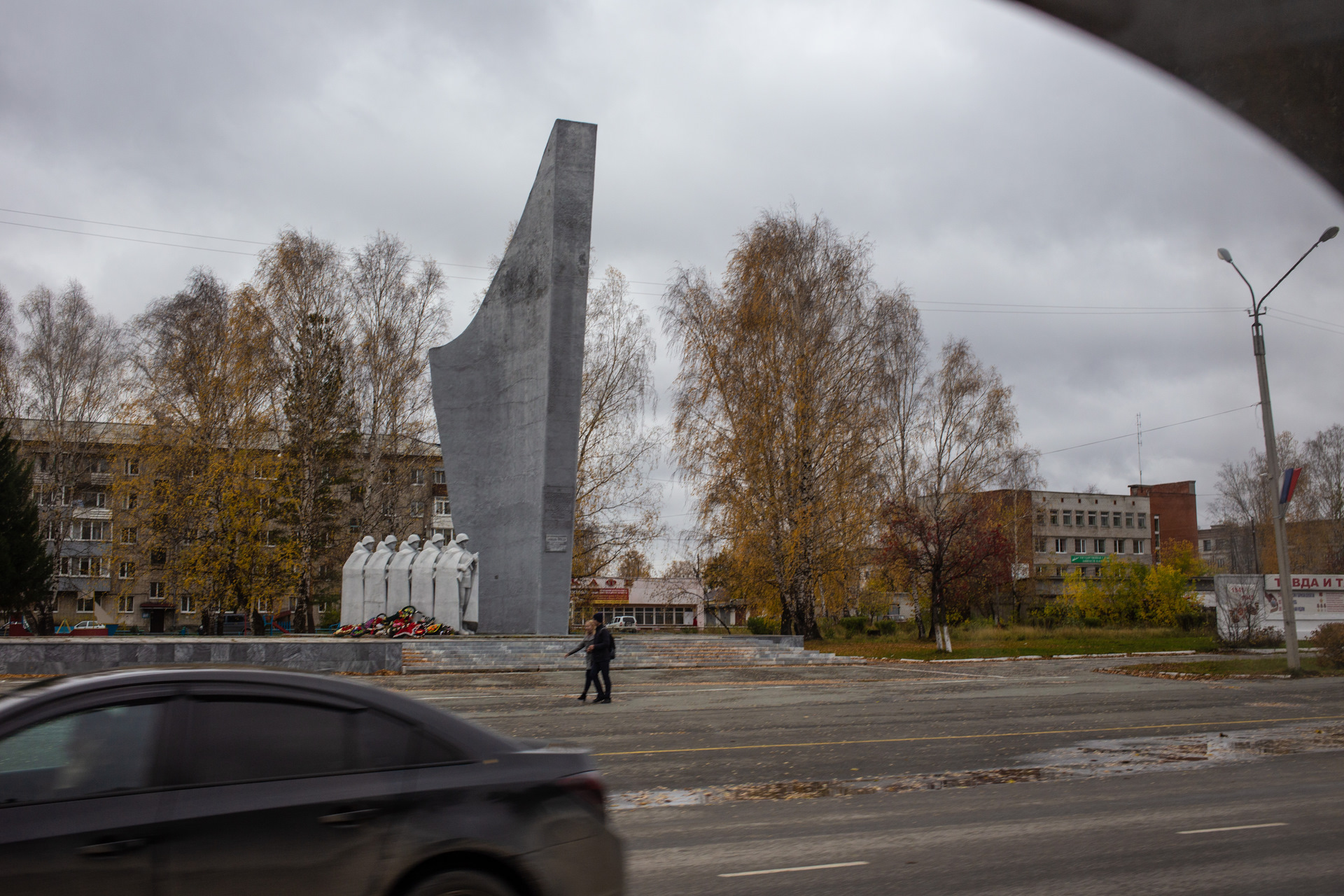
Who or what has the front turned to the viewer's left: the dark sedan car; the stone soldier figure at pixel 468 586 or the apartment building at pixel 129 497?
the dark sedan car

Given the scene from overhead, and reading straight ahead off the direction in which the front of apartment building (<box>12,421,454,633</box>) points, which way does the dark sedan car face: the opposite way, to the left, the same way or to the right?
to the right

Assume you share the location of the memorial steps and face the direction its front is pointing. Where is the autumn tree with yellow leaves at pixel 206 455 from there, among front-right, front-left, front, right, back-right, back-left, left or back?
back-right

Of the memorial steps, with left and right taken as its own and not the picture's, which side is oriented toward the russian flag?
left

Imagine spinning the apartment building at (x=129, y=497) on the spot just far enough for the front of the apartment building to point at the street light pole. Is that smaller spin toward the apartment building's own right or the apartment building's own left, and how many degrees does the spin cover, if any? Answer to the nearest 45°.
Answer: approximately 45° to the apartment building's own left

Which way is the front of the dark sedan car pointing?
to the viewer's left

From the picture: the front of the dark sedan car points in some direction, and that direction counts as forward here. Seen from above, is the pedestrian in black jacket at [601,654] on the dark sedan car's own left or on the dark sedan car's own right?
on the dark sedan car's own right

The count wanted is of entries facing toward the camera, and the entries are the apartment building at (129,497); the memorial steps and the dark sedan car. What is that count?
2
